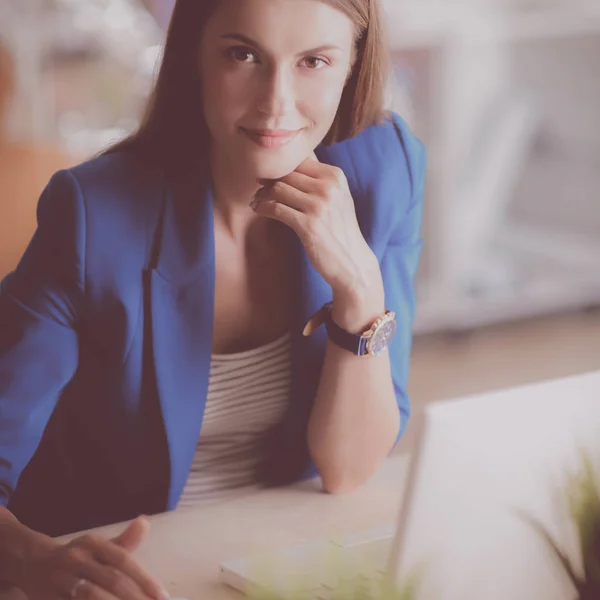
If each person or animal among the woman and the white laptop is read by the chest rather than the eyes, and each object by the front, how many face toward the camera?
1

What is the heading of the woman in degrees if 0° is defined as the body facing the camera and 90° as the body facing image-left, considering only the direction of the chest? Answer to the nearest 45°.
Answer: approximately 0°

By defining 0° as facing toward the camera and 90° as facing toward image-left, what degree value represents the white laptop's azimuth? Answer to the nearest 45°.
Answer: approximately 135°

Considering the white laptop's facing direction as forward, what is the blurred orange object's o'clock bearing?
The blurred orange object is roughly at 12 o'clock from the white laptop.
